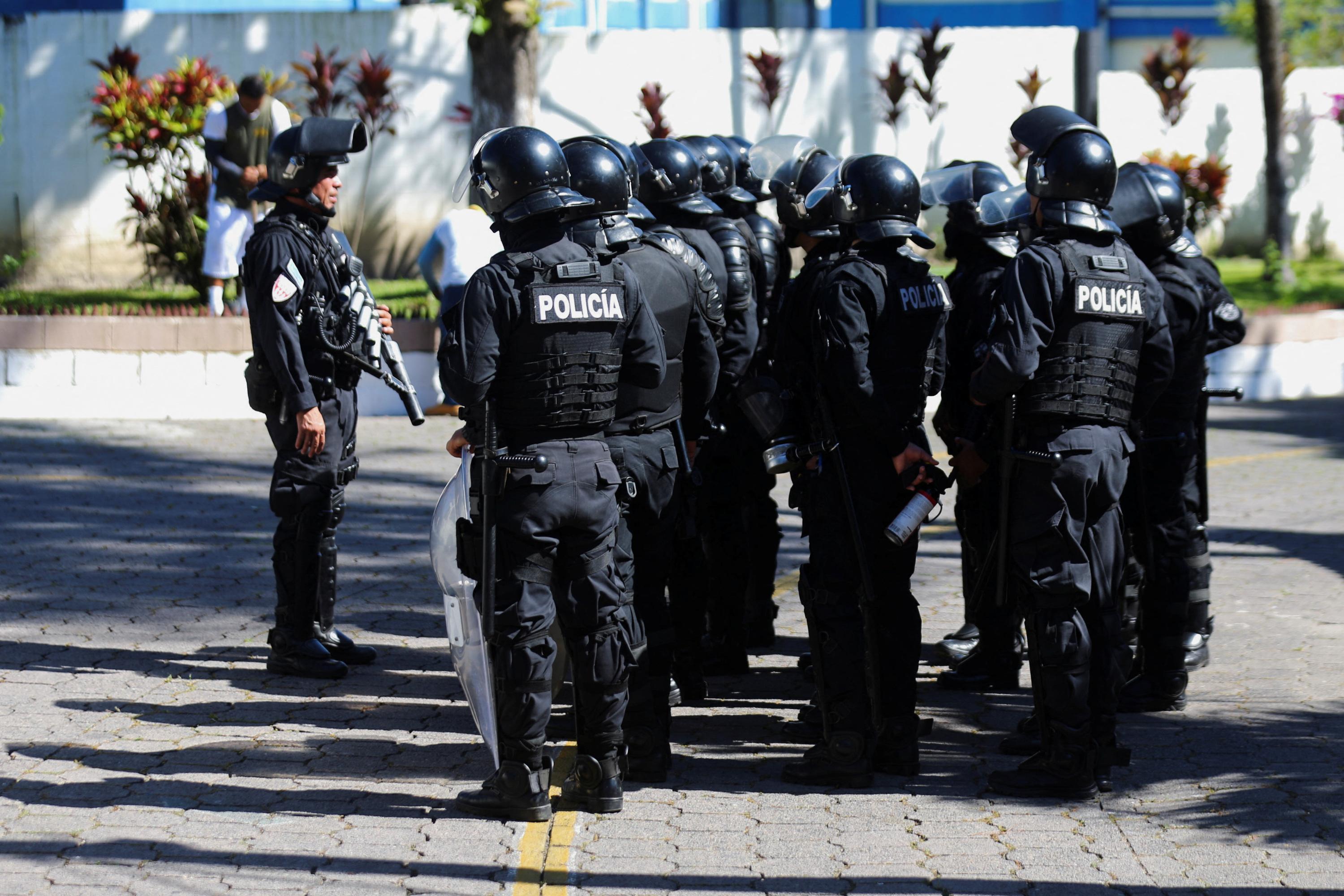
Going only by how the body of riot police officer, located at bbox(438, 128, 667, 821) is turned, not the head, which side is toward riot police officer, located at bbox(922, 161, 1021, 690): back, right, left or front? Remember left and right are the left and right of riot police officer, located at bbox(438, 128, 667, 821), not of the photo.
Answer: right

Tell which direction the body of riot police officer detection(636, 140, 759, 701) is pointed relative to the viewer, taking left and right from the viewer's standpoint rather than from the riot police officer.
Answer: facing away from the viewer and to the left of the viewer

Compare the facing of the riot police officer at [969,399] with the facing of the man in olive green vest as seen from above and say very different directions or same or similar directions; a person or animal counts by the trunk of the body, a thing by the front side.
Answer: very different directions

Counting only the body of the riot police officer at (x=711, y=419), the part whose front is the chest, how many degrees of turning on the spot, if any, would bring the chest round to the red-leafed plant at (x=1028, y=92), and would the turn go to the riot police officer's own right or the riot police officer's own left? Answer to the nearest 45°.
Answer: approximately 45° to the riot police officer's own right

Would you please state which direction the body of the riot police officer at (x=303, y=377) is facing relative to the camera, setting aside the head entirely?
to the viewer's right

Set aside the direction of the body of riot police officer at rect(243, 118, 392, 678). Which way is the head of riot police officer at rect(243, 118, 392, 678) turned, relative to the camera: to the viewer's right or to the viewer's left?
to the viewer's right

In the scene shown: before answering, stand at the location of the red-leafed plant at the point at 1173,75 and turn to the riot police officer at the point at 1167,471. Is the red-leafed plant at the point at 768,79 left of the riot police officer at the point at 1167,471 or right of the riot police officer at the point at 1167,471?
right

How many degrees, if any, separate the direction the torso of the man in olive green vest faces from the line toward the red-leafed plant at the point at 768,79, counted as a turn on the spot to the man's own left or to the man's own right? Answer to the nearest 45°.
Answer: approximately 90° to the man's own left

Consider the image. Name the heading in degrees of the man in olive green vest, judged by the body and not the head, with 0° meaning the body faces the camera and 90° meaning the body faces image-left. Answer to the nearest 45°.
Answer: approximately 315°

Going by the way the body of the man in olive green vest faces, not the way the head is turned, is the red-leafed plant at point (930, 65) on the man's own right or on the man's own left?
on the man's own left

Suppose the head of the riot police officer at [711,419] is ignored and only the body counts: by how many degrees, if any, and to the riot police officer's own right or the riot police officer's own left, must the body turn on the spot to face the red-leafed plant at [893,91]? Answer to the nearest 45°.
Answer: approximately 45° to the riot police officer's own right

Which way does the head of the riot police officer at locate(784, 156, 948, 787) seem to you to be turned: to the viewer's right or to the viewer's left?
to the viewer's left

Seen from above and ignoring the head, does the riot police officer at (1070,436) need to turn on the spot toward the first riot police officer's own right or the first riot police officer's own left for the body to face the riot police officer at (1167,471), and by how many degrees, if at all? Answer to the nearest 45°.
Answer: approximately 45° to the first riot police officer's own right
